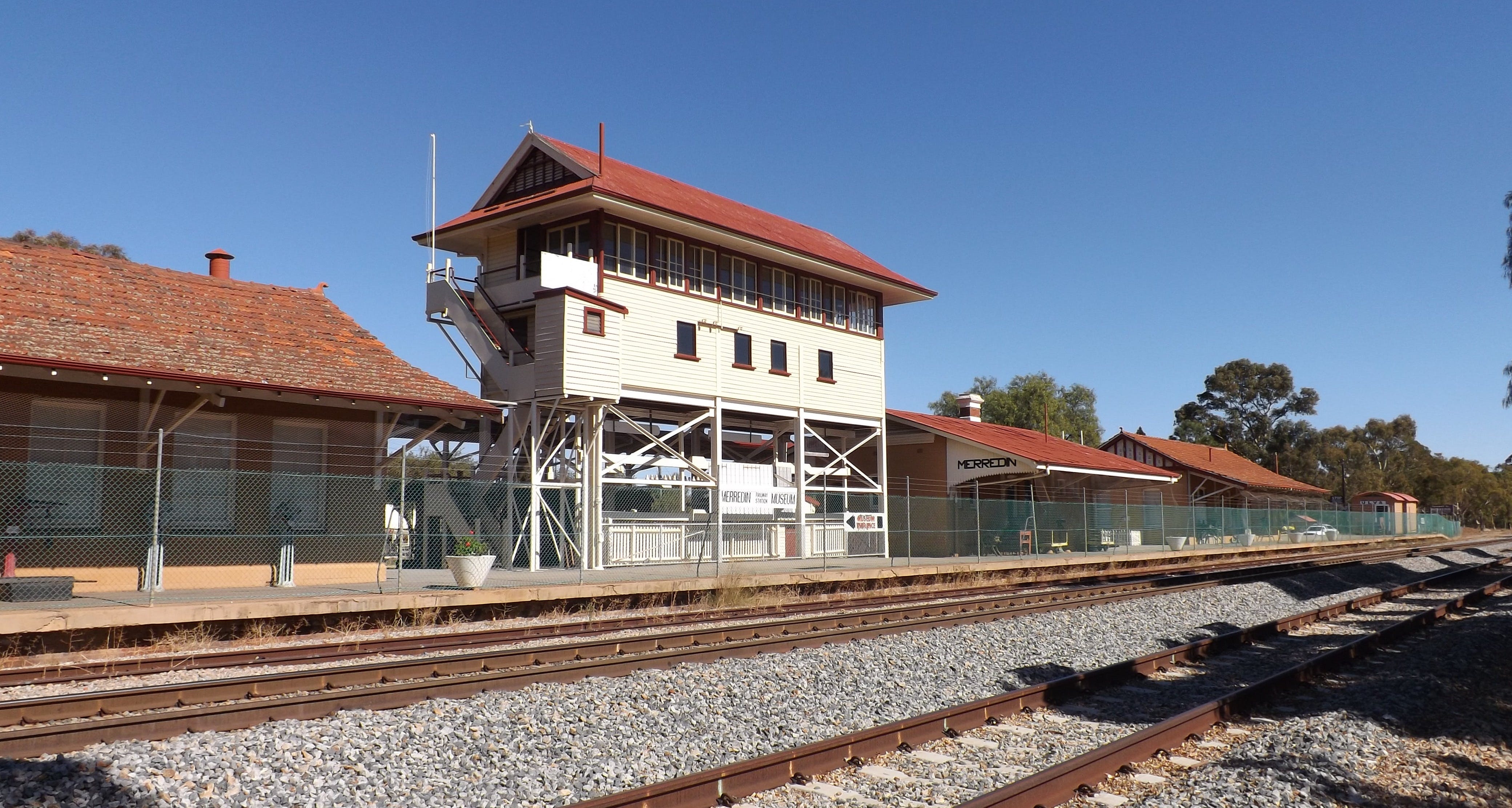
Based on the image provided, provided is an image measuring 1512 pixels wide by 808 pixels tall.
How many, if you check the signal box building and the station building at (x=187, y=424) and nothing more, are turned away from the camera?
0

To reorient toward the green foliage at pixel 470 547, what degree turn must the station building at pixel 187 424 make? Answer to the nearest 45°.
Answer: approximately 45° to its left

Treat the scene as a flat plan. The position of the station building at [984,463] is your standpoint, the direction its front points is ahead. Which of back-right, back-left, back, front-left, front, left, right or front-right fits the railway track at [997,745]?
front-right

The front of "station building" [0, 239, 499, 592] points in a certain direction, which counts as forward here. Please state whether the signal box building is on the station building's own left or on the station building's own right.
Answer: on the station building's own left

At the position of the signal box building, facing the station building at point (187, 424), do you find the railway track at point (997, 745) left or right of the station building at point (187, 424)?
left

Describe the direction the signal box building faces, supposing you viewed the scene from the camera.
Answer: facing the viewer and to the right of the viewer

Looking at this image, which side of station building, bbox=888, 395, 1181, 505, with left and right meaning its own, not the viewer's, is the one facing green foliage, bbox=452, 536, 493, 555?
right

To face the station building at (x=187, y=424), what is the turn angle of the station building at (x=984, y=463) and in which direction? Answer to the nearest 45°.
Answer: approximately 90° to its right

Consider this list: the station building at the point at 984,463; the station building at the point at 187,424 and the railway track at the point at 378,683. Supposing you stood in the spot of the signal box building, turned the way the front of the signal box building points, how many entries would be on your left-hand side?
1

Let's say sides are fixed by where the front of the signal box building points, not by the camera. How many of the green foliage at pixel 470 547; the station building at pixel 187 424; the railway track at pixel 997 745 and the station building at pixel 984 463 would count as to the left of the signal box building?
1
